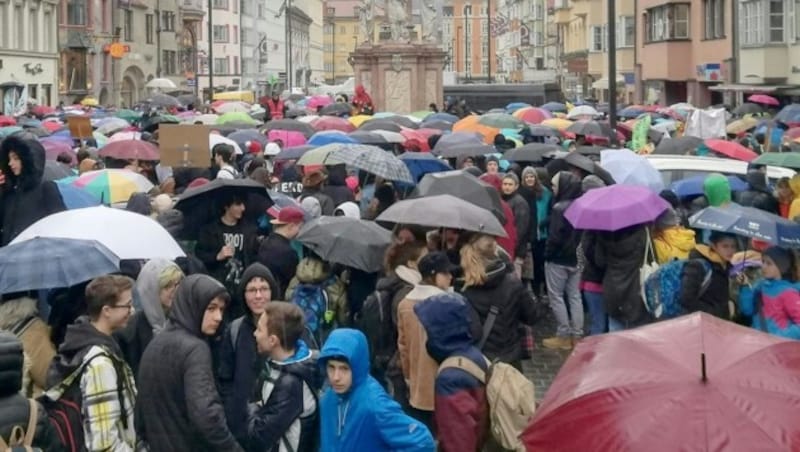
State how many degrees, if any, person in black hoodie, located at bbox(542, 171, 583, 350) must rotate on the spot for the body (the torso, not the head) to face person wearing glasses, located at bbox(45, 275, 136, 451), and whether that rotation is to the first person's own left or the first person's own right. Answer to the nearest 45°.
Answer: approximately 90° to the first person's own left

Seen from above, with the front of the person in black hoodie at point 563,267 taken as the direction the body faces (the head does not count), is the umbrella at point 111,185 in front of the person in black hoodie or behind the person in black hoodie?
in front

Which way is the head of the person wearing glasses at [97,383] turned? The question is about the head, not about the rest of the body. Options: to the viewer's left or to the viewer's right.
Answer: to the viewer's right

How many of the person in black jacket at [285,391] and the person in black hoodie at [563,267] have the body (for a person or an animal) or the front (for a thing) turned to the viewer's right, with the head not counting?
0

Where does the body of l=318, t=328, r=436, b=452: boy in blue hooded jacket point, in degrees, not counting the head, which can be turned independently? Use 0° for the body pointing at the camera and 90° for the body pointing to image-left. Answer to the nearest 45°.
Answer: approximately 45°

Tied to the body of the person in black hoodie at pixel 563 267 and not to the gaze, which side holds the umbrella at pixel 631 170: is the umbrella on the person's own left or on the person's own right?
on the person's own right

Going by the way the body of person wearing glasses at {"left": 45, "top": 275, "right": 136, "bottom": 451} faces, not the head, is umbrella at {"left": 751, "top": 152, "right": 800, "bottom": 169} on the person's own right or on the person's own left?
on the person's own left
